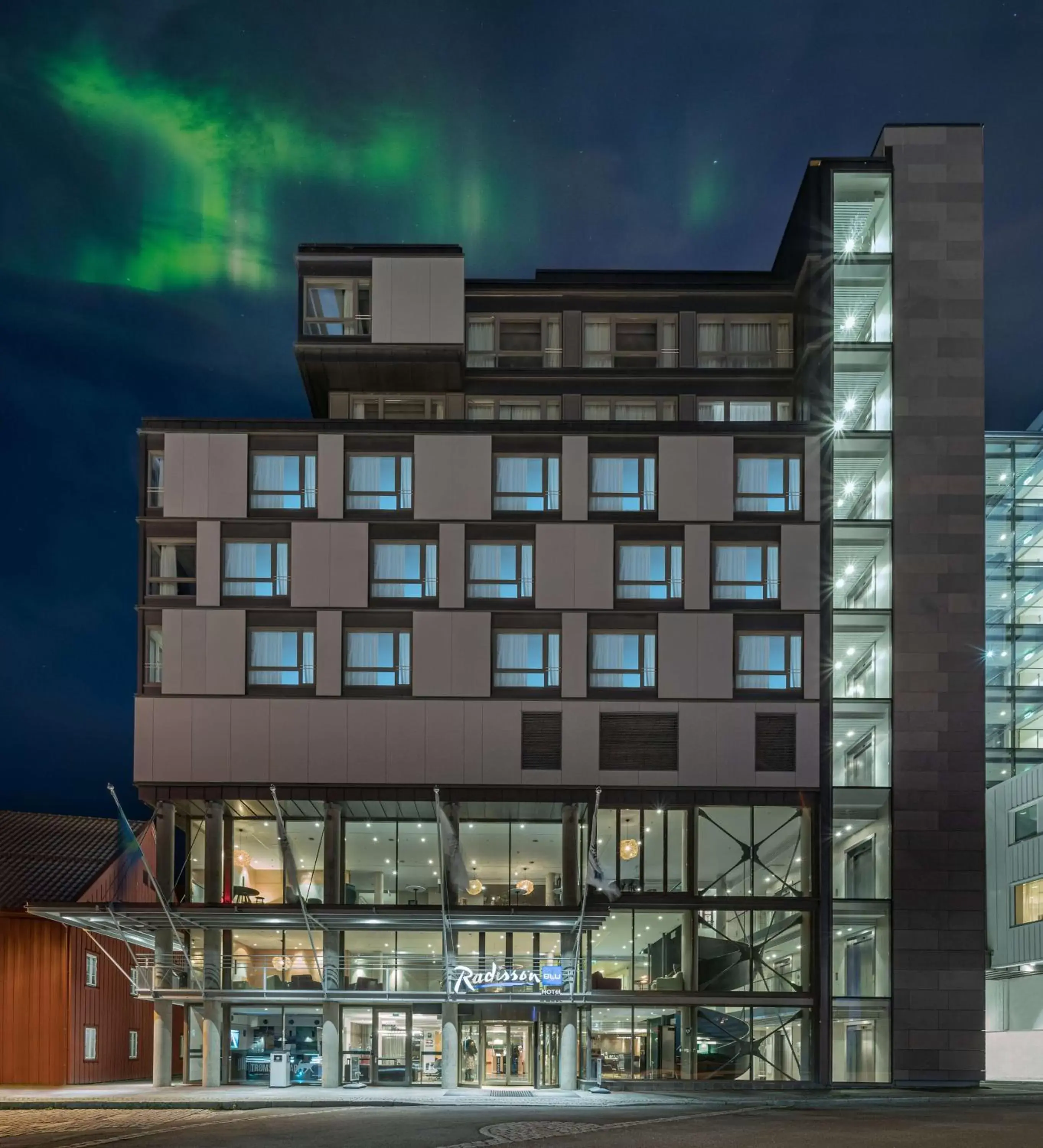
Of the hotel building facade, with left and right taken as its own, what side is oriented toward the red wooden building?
right

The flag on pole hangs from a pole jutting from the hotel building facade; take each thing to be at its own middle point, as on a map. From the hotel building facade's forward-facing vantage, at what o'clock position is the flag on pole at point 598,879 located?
The flag on pole is roughly at 12 o'clock from the hotel building facade.

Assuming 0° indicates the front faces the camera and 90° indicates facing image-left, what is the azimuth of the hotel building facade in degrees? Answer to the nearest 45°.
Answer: approximately 0°
